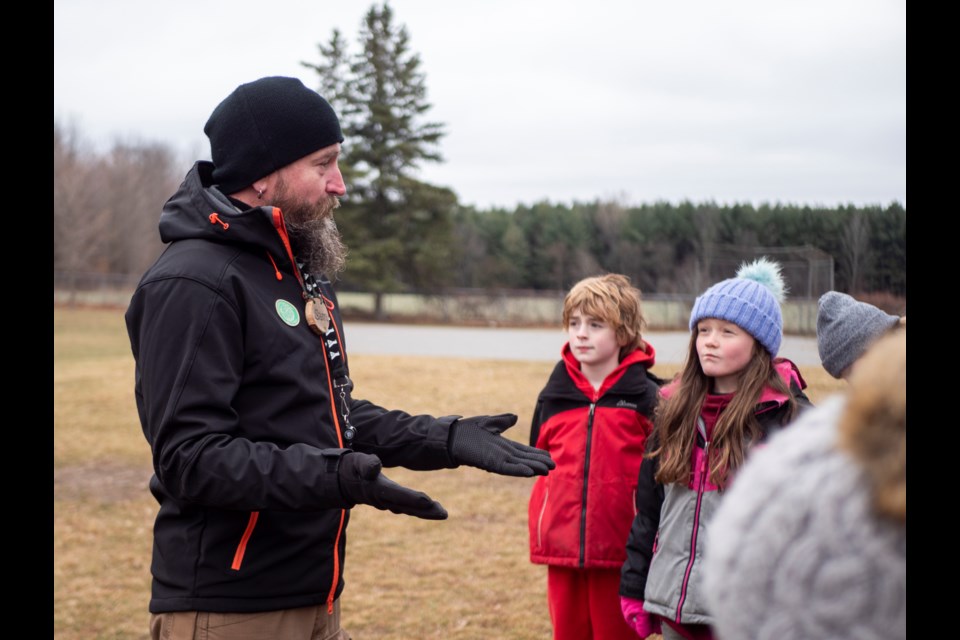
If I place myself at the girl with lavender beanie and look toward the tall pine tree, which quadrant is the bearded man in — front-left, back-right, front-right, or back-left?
back-left

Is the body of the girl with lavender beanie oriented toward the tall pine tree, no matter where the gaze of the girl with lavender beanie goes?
no

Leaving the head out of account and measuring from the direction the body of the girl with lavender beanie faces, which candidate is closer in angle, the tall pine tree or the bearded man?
the bearded man

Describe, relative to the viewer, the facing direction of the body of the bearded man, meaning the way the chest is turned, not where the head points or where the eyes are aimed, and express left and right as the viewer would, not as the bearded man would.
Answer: facing to the right of the viewer

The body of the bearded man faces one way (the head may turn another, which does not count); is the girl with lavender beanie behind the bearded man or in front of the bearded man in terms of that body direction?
in front

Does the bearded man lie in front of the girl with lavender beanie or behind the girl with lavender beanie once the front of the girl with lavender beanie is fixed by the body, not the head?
in front

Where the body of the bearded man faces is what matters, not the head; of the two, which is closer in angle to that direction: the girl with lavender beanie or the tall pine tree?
the girl with lavender beanie

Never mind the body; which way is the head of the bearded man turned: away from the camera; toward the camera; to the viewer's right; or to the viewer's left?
to the viewer's right

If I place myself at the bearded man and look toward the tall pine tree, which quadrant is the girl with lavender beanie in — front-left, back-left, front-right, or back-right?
front-right

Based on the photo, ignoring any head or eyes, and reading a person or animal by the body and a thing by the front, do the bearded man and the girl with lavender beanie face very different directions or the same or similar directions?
very different directions

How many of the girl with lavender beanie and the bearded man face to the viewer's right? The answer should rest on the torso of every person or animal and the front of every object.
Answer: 1

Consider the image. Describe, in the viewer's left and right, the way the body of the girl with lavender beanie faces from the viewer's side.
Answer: facing the viewer and to the left of the viewer
